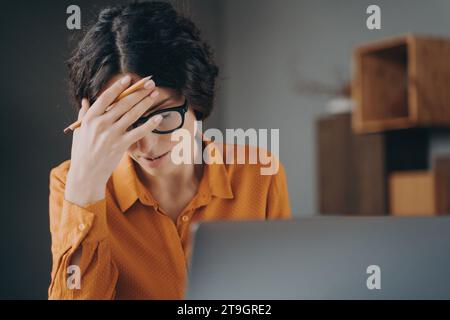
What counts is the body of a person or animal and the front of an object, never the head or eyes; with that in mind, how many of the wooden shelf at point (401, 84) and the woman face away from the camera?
0

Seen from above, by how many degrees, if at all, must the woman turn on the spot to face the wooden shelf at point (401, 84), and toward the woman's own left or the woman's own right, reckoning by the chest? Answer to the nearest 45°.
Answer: approximately 135° to the woman's own left

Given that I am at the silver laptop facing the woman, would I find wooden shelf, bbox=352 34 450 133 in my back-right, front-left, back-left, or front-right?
front-right

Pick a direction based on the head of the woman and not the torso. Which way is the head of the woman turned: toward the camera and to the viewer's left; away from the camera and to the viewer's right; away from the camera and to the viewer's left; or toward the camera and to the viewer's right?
toward the camera and to the viewer's right

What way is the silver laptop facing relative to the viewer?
away from the camera

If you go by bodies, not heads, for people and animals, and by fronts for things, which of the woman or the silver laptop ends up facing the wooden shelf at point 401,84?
the silver laptop

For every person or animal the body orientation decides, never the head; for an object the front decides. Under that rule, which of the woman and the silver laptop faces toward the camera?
the woman

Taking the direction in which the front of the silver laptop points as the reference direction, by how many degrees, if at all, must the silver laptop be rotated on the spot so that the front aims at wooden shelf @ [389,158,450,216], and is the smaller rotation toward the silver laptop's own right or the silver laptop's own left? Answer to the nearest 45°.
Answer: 0° — it already faces it

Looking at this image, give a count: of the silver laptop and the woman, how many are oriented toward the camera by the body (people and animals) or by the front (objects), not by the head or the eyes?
1

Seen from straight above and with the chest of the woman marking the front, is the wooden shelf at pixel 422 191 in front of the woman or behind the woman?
behind

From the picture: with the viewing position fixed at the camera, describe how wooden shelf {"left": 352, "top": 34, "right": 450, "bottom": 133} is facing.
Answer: facing the viewer and to the left of the viewer

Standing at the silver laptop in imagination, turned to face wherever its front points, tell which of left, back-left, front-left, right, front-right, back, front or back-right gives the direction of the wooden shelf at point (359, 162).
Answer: front

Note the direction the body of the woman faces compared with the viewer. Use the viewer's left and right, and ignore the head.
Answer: facing the viewer
